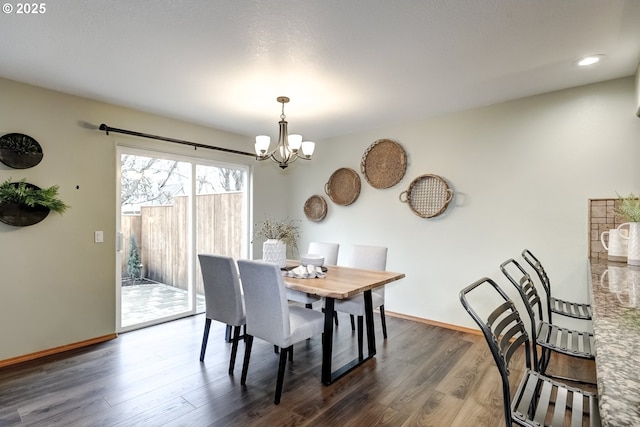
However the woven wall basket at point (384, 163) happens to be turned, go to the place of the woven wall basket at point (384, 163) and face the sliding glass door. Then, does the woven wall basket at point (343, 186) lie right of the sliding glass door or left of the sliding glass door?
right

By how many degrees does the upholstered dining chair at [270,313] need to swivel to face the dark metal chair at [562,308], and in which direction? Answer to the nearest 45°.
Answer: approximately 45° to its right

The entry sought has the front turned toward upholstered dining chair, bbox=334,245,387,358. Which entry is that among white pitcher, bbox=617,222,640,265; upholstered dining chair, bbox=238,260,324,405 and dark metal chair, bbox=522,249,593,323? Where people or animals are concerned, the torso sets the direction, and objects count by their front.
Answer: upholstered dining chair, bbox=238,260,324,405

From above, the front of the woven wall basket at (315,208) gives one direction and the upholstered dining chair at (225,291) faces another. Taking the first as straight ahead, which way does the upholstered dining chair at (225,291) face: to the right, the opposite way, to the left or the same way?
the opposite way

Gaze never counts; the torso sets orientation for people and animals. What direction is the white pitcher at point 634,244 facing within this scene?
to the viewer's right

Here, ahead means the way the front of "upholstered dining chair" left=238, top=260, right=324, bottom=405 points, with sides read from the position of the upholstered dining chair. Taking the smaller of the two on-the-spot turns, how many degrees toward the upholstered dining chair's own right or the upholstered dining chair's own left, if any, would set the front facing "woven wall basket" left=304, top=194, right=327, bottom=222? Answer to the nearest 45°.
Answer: approximately 45° to the upholstered dining chair's own left

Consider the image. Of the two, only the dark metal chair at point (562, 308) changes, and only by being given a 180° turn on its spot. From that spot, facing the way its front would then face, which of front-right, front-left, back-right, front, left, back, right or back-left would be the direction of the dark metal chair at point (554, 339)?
left

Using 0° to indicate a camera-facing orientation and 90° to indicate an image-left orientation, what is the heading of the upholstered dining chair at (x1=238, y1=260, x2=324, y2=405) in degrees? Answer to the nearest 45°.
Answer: approximately 225°

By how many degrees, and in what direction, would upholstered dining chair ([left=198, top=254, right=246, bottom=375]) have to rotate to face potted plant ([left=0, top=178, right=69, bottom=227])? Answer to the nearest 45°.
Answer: approximately 135° to its left

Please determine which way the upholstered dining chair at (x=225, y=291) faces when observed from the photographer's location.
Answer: facing away from the viewer and to the right of the viewer

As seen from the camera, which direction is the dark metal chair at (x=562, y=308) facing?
to the viewer's right

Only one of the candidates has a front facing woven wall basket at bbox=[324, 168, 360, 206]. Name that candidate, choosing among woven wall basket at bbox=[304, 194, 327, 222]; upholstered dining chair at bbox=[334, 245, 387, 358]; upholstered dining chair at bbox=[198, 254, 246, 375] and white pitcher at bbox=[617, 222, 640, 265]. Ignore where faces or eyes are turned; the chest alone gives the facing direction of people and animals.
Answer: upholstered dining chair at bbox=[198, 254, 246, 375]
